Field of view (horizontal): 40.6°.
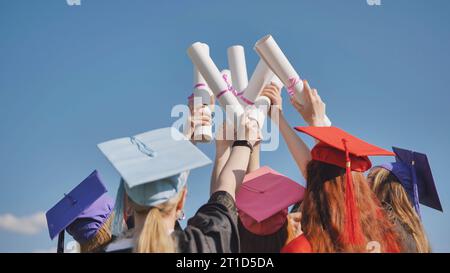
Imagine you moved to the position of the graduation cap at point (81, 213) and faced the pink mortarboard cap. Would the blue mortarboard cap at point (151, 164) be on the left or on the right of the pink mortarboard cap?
right

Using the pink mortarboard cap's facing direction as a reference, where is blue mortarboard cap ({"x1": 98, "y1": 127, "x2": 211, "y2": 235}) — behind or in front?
behind

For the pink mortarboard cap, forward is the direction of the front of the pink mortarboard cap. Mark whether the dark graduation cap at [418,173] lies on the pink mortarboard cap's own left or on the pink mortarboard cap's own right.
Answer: on the pink mortarboard cap's own right

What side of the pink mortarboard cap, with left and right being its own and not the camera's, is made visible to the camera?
back

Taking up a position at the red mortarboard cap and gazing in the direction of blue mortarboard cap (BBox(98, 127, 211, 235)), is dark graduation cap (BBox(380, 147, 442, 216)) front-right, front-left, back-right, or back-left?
back-right

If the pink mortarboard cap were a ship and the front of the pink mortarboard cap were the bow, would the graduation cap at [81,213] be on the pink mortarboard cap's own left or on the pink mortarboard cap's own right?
on the pink mortarboard cap's own left

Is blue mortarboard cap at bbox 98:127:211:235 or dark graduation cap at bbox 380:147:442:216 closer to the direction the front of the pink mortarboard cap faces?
the dark graduation cap
